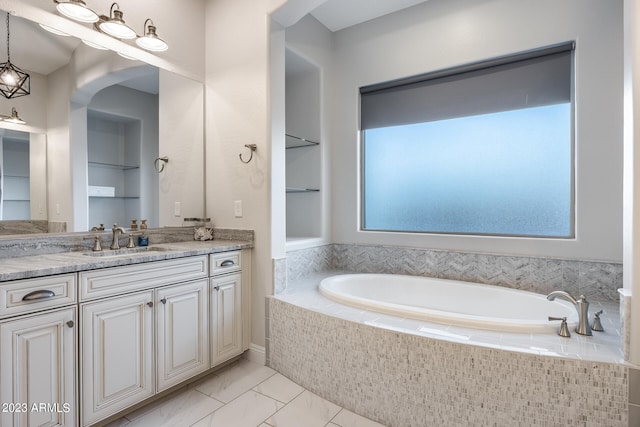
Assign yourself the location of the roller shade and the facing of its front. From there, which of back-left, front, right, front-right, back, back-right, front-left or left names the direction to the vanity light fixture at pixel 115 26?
front

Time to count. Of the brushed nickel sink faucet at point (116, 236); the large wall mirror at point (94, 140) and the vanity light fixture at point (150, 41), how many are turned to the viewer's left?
0

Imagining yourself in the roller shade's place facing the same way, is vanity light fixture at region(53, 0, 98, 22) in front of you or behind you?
in front

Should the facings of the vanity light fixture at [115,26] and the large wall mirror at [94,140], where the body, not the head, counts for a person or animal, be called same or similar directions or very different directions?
same or similar directions

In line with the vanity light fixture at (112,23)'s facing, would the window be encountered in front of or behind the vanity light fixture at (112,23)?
in front

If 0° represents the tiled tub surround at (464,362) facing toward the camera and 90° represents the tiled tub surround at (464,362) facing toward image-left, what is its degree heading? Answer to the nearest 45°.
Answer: approximately 45°

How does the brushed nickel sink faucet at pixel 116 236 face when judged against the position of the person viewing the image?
facing the viewer and to the right of the viewer

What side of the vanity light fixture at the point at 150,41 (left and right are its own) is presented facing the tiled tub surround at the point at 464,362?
front

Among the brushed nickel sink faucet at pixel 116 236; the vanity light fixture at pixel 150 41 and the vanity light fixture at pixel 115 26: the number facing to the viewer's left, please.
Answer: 0

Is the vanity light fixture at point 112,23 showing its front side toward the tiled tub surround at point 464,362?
yes

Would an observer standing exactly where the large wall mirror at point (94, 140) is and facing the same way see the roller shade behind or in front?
in front
